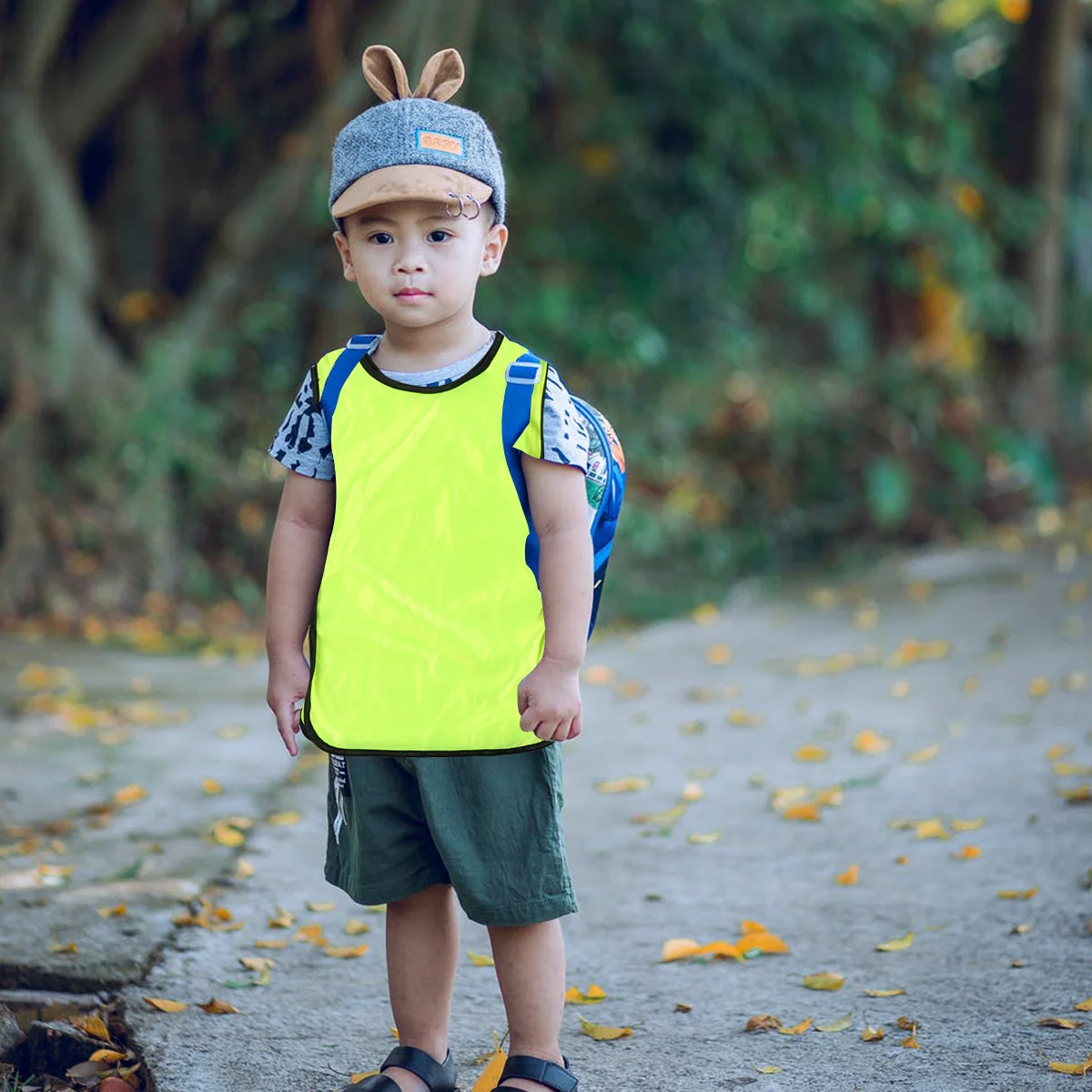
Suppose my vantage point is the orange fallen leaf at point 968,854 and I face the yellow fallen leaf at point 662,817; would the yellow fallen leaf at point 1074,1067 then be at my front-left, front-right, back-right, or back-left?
back-left

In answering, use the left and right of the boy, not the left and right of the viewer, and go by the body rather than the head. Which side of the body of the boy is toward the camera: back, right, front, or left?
front

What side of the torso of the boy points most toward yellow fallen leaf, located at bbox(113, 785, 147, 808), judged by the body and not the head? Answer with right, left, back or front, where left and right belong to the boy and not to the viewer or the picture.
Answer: back

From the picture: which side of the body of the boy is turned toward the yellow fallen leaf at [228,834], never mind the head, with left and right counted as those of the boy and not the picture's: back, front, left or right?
back

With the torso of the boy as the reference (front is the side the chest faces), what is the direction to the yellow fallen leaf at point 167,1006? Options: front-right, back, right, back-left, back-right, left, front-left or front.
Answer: back-right

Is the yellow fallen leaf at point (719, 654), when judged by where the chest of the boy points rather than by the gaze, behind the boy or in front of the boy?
behind

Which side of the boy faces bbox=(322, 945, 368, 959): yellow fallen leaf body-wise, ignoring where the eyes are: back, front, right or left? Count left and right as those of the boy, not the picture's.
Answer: back

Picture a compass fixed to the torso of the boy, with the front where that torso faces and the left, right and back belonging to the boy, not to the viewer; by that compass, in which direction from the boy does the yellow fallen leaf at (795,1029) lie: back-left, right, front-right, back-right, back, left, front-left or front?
back-left

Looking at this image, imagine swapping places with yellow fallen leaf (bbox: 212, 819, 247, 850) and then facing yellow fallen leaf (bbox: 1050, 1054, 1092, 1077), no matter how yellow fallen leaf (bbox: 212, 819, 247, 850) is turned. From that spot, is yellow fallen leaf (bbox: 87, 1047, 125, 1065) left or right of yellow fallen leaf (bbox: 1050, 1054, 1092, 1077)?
right

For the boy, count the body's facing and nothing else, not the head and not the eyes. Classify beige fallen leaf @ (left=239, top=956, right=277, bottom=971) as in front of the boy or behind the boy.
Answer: behind
